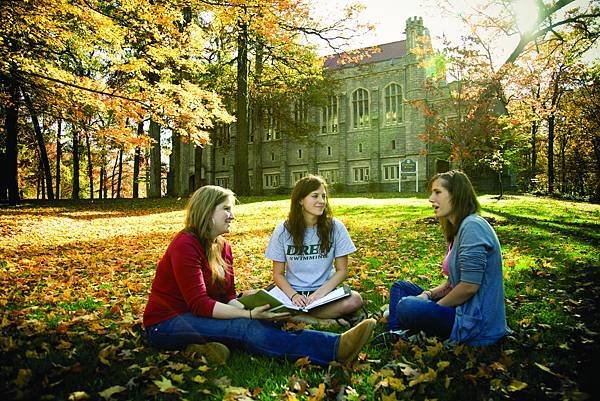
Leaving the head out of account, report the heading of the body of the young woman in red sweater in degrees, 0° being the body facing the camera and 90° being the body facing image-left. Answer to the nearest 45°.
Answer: approximately 270°

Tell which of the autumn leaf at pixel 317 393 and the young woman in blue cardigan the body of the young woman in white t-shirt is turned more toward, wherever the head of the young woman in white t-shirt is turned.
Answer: the autumn leaf

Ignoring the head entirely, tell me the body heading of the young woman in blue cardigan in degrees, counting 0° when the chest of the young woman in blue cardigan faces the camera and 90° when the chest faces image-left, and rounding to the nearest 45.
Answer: approximately 90°

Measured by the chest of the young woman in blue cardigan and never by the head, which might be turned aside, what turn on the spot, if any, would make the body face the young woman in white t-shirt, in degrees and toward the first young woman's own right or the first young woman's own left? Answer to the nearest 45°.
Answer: approximately 45° to the first young woman's own right

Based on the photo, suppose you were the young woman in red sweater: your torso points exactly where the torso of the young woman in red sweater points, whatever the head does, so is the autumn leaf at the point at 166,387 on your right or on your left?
on your right

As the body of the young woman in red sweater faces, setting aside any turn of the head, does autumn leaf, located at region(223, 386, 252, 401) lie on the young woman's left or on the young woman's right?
on the young woman's right

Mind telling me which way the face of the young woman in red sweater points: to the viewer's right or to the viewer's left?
to the viewer's right

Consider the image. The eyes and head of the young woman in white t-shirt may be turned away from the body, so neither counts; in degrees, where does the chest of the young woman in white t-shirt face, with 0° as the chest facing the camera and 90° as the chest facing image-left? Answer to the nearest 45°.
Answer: approximately 0°
